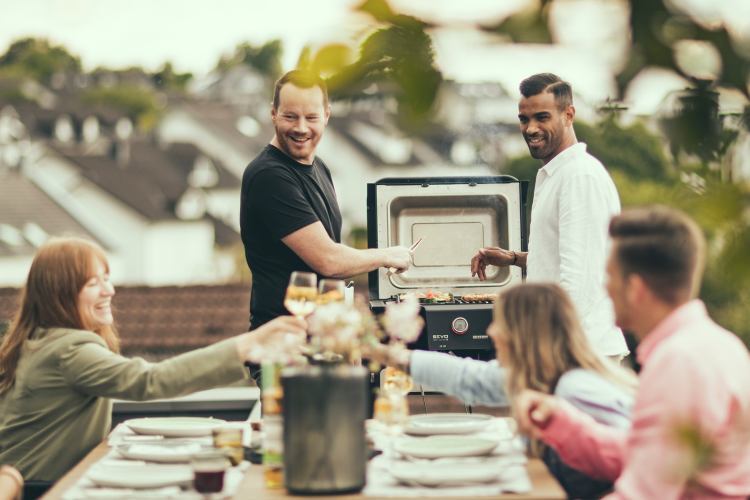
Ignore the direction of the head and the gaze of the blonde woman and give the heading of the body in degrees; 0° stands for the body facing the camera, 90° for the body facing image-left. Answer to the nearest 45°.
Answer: approximately 90°

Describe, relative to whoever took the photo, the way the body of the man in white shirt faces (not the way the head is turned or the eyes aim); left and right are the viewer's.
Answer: facing to the left of the viewer

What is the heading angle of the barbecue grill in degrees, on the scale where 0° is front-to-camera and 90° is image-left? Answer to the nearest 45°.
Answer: approximately 0°

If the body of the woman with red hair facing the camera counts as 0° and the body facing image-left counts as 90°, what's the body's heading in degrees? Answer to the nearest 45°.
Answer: approximately 270°

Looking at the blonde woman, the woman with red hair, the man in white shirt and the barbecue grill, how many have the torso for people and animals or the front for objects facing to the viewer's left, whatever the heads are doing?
2

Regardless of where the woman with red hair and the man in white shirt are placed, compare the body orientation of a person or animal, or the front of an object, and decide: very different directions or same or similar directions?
very different directions

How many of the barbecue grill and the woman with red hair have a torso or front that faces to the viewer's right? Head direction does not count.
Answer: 1

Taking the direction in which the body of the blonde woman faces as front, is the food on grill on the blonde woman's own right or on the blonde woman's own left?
on the blonde woman's own right

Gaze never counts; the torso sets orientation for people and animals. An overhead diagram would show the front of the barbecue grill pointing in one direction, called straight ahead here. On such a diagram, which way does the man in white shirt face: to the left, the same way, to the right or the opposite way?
to the right

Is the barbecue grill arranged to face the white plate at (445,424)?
yes
